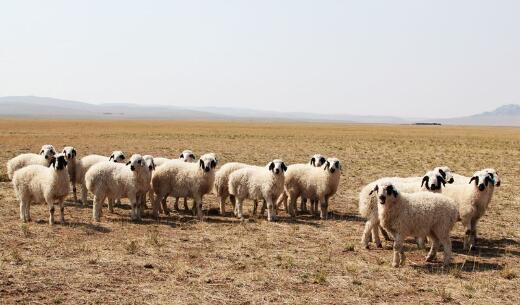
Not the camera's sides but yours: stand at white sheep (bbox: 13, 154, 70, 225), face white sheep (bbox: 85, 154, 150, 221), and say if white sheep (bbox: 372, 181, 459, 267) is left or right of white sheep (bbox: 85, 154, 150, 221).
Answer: right

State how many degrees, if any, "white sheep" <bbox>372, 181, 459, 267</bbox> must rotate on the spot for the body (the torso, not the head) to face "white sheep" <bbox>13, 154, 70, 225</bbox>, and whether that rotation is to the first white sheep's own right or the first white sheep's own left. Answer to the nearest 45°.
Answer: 0° — it already faces it

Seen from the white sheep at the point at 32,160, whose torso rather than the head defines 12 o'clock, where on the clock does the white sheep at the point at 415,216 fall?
the white sheep at the point at 415,216 is roughly at 2 o'clock from the white sheep at the point at 32,160.

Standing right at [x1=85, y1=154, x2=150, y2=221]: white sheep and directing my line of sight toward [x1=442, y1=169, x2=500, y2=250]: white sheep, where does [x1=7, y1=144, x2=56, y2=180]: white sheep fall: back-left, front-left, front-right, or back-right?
back-left

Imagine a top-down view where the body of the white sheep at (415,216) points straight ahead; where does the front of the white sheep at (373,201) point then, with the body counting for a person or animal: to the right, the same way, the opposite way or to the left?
the opposite way

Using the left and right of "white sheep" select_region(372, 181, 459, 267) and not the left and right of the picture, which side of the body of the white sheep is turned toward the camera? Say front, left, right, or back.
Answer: left

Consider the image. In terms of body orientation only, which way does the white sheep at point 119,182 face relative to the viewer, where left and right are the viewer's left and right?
facing to the right of the viewer

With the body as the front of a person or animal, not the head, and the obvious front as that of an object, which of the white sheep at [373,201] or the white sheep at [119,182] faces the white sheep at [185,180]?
the white sheep at [119,182]

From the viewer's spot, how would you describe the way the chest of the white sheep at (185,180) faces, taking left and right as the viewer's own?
facing to the right of the viewer

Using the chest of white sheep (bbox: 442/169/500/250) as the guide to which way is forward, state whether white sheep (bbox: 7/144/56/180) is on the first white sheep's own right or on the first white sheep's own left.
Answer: on the first white sheep's own right

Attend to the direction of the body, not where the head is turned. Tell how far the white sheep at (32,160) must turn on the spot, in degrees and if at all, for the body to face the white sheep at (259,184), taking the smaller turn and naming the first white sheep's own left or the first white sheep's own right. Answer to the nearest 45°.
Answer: approximately 45° to the first white sheep's own right

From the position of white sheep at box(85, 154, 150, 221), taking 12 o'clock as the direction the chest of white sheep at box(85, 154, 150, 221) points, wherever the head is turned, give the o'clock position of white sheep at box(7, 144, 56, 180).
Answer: white sheep at box(7, 144, 56, 180) is roughly at 8 o'clock from white sheep at box(85, 154, 150, 221).
